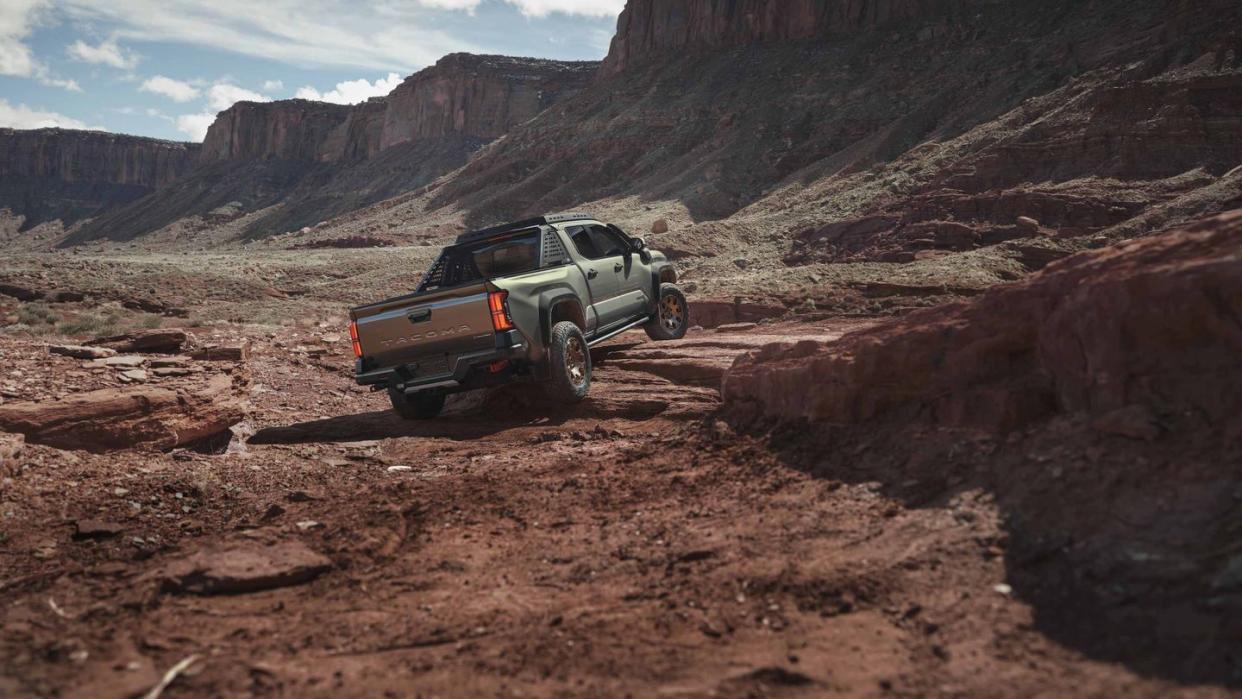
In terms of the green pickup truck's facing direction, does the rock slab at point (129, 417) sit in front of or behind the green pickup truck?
behind

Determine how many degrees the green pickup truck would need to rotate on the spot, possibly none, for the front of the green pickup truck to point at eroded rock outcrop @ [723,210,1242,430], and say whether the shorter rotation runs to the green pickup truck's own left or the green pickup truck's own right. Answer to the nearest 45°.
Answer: approximately 90° to the green pickup truck's own right

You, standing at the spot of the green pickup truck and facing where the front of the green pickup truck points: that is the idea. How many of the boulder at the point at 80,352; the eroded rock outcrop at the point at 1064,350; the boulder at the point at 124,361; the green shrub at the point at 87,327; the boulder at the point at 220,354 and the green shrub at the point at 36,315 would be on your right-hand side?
1

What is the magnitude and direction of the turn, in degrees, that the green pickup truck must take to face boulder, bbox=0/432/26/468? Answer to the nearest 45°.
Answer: approximately 180°

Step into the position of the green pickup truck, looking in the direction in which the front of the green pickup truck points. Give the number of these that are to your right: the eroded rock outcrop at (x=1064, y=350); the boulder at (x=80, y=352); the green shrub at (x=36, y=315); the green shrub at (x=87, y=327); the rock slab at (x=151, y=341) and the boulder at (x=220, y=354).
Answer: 1

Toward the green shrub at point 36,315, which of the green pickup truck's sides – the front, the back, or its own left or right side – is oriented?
left

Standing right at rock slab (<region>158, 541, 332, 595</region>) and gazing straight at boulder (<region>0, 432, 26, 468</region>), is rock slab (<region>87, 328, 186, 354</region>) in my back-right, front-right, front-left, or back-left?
front-right

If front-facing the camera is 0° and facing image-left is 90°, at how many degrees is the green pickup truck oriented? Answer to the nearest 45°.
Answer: approximately 225°

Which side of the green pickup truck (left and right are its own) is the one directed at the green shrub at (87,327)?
left

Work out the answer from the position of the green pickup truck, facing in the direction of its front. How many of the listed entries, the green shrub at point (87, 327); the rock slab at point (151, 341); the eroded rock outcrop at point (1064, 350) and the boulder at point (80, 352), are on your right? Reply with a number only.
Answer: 1

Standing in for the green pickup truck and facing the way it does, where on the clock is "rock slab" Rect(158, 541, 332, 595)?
The rock slab is roughly at 5 o'clock from the green pickup truck.

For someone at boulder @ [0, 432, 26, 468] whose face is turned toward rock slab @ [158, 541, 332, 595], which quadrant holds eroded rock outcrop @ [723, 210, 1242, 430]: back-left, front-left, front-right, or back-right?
front-left
